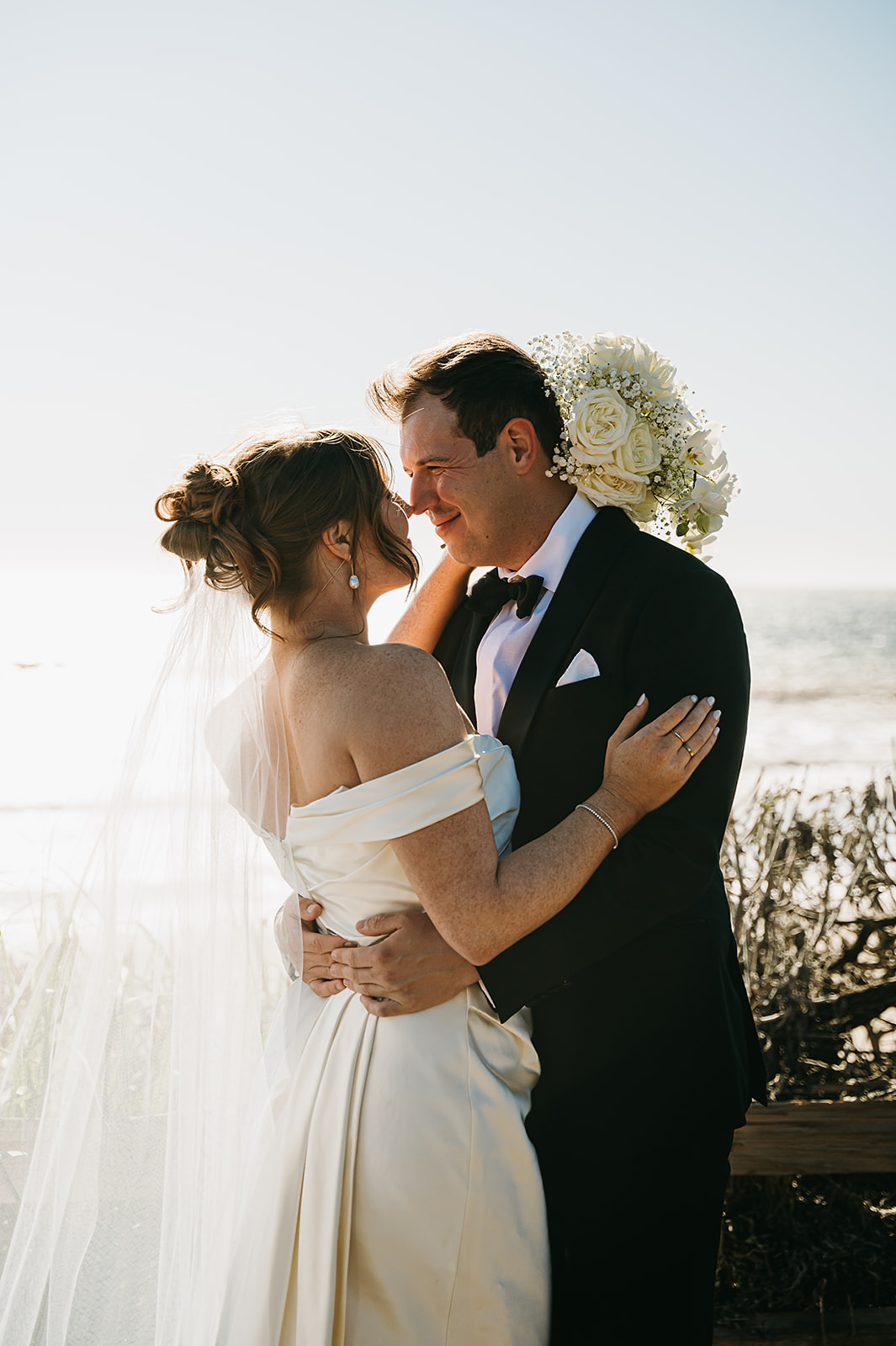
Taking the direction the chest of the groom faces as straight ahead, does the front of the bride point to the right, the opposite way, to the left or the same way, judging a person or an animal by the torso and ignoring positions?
the opposite way

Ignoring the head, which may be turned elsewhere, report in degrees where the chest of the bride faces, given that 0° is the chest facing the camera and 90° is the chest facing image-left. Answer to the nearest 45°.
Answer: approximately 225°

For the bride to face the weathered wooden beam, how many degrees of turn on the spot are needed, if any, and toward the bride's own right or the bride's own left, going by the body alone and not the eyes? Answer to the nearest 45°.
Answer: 0° — they already face it

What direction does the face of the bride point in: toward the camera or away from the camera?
away from the camera

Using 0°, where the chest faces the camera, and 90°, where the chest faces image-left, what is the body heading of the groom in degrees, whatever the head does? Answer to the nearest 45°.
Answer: approximately 45°

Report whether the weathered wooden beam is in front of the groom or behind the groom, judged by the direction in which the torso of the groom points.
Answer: behind
